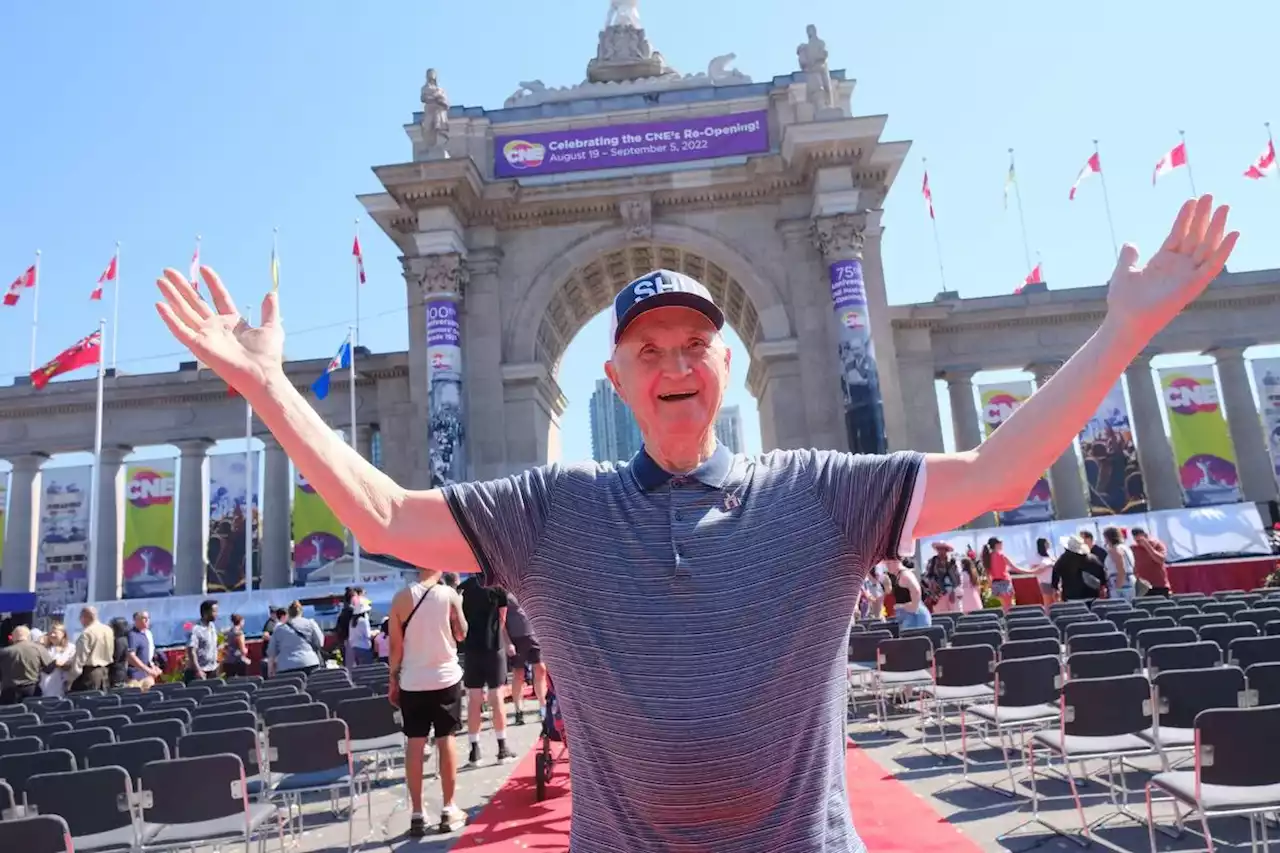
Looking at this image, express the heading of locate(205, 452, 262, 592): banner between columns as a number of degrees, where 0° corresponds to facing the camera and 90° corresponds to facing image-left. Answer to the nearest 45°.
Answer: approximately 0°

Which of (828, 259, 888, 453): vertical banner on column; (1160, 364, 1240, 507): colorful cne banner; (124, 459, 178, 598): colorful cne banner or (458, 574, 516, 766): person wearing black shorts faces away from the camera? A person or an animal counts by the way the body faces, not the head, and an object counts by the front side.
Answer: the person wearing black shorts

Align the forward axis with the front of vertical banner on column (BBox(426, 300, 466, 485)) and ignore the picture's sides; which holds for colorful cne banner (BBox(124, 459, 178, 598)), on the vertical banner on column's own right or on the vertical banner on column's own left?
on the vertical banner on column's own right

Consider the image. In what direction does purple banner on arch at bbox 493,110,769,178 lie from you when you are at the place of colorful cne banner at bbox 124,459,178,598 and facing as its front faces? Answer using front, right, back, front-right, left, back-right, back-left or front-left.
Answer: front-left

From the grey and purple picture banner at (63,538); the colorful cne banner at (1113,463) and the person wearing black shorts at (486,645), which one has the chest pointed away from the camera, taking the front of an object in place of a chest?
the person wearing black shorts

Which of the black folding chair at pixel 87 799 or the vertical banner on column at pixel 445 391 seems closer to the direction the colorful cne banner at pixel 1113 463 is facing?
the black folding chair

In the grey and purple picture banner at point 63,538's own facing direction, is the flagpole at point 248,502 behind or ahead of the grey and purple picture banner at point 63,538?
ahead

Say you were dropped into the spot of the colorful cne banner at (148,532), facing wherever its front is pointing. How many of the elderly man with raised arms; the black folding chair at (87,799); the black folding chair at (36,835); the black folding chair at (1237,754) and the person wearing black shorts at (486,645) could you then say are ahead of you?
5

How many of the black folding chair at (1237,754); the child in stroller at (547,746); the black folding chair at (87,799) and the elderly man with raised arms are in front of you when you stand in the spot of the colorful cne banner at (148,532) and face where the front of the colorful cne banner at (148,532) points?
4

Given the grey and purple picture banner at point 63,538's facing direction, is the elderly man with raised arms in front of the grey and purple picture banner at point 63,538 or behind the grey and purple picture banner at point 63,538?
in front

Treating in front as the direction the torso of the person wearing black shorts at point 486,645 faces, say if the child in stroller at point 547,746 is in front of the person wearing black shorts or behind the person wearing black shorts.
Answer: behind

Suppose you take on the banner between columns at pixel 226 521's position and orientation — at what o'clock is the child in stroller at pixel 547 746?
The child in stroller is roughly at 12 o'clock from the banner between columns.

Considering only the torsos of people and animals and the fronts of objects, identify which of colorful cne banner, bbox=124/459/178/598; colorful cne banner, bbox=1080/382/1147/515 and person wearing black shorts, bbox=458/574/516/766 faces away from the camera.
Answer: the person wearing black shorts

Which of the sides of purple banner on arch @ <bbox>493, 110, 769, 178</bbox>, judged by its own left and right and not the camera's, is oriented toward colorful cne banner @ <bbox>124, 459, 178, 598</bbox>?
right

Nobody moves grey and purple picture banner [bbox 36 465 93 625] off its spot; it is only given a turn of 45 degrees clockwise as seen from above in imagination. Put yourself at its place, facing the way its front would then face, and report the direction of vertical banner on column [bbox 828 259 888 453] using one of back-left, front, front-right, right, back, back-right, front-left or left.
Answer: left

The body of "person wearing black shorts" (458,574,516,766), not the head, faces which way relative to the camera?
away from the camera

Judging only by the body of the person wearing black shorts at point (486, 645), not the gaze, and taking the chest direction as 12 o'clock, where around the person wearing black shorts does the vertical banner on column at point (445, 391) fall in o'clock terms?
The vertical banner on column is roughly at 12 o'clock from the person wearing black shorts.
